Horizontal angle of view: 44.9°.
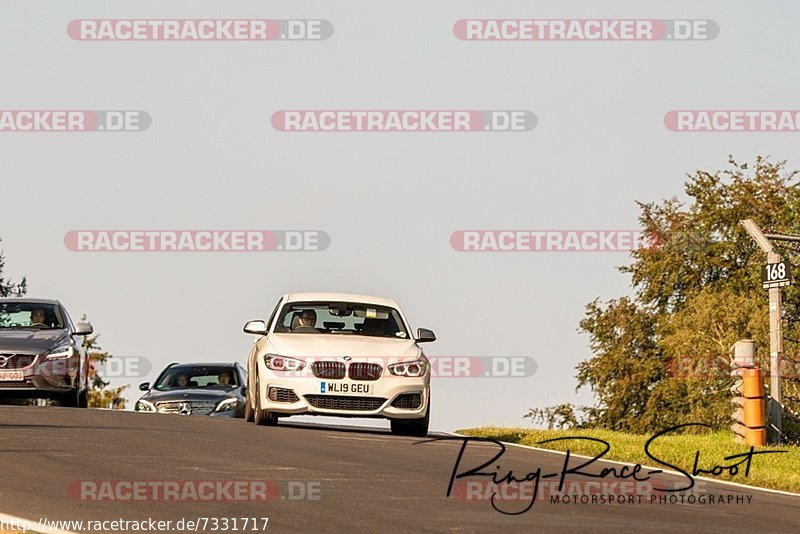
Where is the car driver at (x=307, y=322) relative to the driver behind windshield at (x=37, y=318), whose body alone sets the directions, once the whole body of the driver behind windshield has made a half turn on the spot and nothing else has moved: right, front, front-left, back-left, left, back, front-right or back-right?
back-right

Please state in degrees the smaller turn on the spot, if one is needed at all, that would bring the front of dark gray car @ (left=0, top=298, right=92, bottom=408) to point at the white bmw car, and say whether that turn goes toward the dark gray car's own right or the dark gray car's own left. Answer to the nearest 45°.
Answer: approximately 45° to the dark gray car's own left

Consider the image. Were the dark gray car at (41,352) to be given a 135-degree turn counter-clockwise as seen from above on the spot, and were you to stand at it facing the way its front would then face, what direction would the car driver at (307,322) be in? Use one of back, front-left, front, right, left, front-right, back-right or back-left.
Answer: right

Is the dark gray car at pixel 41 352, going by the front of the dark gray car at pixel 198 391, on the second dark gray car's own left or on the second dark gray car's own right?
on the second dark gray car's own right

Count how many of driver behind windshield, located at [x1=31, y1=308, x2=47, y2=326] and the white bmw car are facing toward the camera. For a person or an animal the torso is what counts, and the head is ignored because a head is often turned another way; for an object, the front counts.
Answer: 2

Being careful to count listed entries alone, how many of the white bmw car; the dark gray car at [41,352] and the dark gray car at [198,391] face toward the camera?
3

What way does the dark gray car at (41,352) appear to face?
toward the camera

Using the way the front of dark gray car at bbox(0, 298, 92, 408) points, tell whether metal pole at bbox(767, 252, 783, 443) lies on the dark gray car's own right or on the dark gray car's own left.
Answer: on the dark gray car's own left

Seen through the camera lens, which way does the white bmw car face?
facing the viewer

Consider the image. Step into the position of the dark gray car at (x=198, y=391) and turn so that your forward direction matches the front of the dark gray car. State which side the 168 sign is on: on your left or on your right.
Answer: on your left

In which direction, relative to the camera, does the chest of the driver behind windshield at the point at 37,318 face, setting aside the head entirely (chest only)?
toward the camera

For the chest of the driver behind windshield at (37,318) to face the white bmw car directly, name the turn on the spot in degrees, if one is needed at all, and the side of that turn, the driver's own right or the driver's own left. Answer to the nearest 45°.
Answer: approximately 45° to the driver's own left

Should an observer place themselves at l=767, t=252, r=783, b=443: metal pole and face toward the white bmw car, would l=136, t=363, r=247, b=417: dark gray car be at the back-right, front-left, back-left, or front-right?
front-right

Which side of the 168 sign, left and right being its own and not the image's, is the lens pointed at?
front

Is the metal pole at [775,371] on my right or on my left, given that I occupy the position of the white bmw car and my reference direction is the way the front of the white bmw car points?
on my left

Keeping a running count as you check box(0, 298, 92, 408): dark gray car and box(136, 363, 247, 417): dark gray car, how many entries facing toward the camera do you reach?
2
